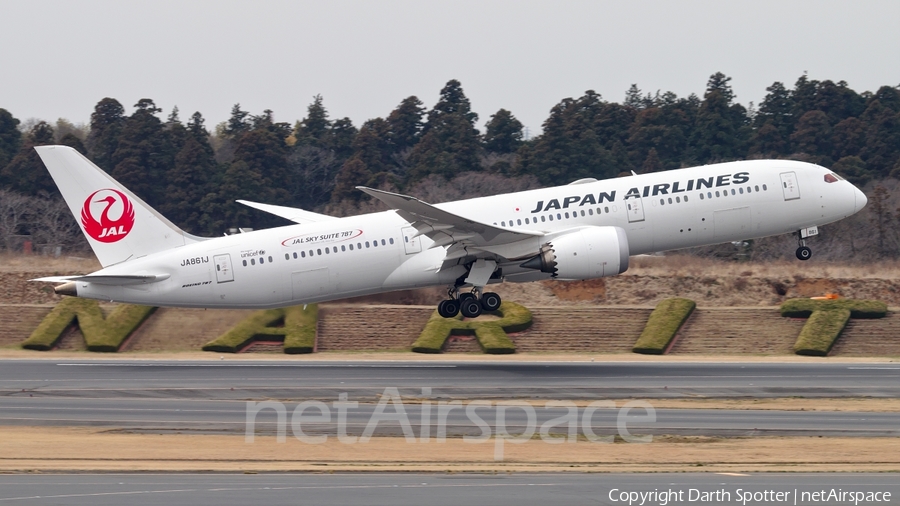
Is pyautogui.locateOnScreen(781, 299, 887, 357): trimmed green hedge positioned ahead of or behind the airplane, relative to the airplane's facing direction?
ahead

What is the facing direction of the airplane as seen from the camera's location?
facing to the right of the viewer

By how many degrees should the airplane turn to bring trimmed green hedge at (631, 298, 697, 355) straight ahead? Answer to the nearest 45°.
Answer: approximately 45° to its left

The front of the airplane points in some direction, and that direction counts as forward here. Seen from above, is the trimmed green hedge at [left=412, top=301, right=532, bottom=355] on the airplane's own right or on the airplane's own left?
on the airplane's own left

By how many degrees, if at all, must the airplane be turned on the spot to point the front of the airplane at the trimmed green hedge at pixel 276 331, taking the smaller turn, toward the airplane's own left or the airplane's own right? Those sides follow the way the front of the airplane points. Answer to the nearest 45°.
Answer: approximately 135° to the airplane's own left
